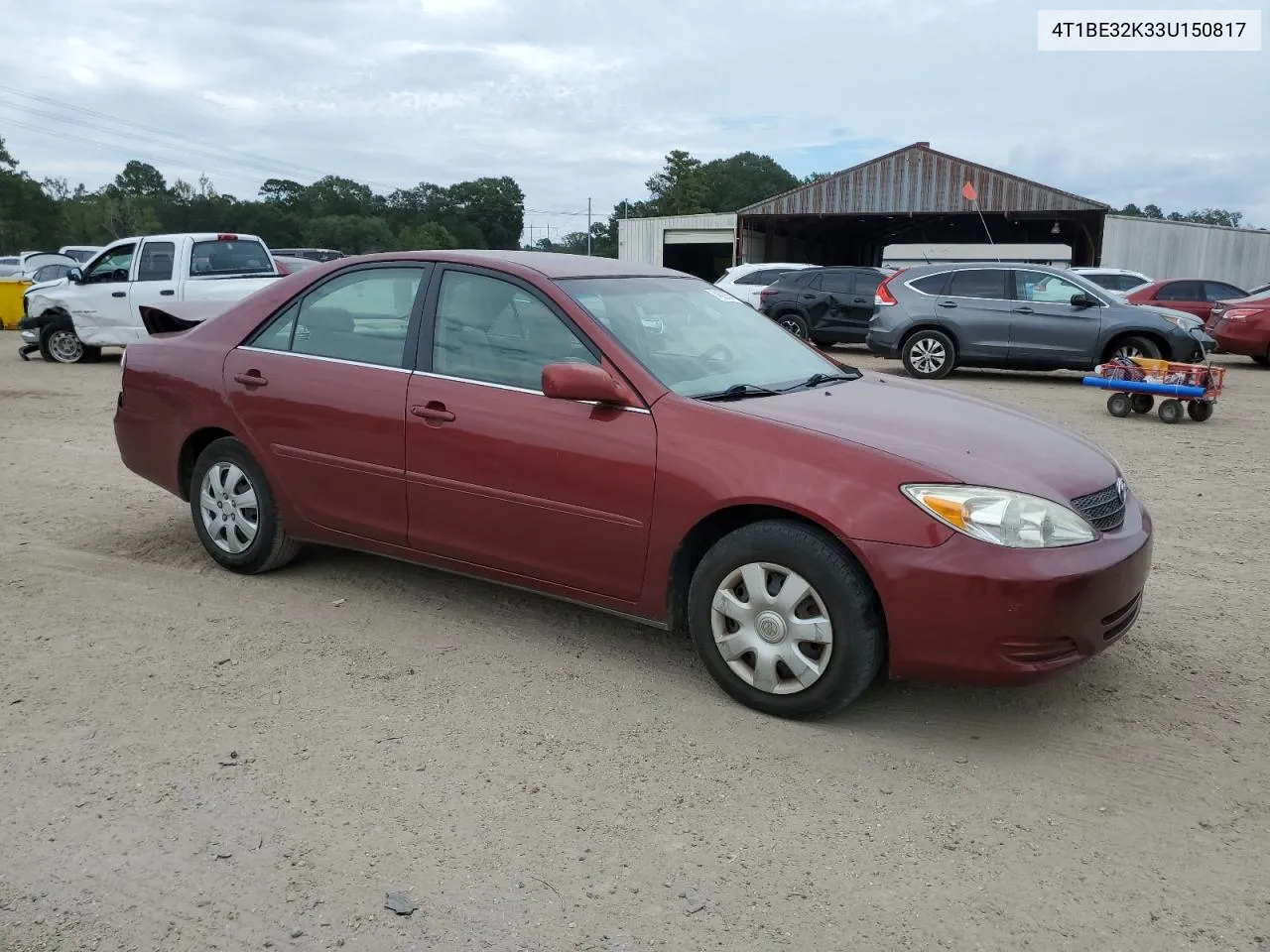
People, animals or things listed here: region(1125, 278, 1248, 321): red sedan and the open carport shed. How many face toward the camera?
1

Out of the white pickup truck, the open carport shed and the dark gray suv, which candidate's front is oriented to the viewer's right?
the dark gray suv

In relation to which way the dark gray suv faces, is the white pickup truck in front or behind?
behind

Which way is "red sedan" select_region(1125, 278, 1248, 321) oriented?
to the viewer's right

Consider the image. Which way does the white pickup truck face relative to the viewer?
to the viewer's left

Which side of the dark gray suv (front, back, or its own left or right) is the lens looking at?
right

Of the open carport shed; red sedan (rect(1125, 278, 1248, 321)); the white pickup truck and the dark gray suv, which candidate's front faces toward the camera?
the open carport shed

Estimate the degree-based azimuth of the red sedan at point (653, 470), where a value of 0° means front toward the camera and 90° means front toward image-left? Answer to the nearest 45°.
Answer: approximately 315°

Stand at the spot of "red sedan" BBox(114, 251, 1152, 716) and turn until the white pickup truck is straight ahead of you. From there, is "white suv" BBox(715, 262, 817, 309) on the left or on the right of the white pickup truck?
right

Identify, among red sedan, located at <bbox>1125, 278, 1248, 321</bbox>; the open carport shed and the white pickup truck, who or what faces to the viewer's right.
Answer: the red sedan
